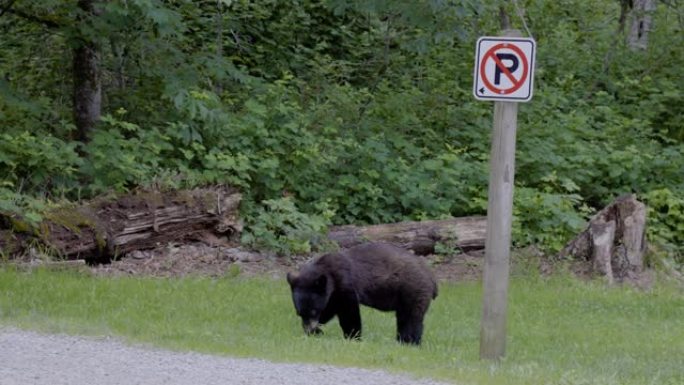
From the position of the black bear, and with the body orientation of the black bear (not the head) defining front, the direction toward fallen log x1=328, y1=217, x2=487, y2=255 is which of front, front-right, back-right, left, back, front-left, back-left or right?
right

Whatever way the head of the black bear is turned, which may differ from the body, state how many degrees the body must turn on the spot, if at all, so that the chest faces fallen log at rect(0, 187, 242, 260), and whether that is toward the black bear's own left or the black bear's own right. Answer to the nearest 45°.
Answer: approximately 45° to the black bear's own right

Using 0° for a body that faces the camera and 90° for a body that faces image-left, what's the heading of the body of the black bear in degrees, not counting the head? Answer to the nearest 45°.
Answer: approximately 90°

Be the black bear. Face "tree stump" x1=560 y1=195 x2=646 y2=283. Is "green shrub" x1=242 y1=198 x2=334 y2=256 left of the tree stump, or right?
left

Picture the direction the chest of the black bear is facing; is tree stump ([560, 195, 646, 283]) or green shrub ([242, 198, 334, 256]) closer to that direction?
the green shrub

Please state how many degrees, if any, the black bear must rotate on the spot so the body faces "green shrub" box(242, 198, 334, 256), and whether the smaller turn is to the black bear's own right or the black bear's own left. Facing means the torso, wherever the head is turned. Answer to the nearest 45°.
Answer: approximately 90° to the black bear's own right
